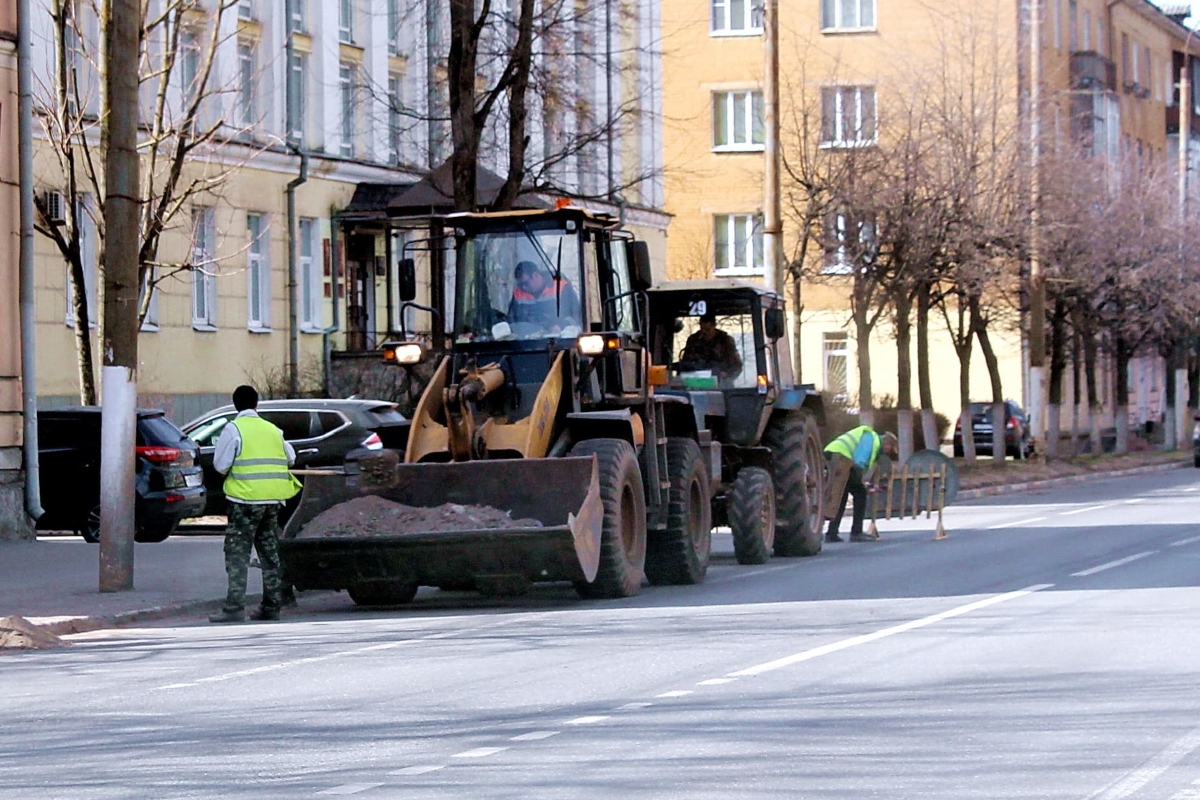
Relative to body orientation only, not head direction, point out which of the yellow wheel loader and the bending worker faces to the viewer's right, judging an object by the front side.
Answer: the bending worker

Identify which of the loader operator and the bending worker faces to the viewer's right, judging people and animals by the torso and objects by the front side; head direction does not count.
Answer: the bending worker

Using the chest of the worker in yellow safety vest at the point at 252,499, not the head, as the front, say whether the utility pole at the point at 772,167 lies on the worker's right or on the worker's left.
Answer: on the worker's right

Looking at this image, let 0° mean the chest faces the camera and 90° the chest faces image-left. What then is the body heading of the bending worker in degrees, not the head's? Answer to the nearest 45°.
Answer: approximately 270°

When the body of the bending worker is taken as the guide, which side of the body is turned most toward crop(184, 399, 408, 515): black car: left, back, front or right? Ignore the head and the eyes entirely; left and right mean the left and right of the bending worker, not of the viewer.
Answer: back

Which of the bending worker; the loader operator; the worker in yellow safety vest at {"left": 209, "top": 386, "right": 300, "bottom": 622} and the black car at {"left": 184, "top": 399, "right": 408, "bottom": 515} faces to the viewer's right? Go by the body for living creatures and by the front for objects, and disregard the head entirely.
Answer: the bending worker

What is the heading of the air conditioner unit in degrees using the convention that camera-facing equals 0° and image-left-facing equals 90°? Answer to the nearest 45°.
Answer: approximately 315°
